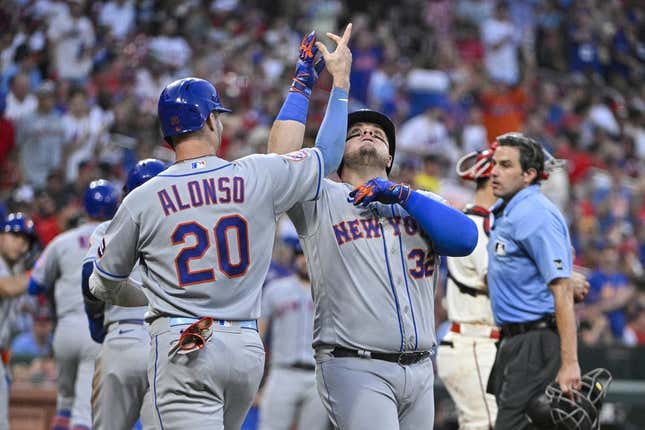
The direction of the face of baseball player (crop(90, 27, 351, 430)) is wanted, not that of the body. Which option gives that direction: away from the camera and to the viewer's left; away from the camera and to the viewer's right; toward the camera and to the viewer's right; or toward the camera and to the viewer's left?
away from the camera and to the viewer's right

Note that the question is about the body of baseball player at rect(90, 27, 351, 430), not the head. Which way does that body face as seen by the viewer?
away from the camera

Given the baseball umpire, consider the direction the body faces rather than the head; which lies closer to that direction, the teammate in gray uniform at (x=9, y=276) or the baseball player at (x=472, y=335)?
the teammate in gray uniform

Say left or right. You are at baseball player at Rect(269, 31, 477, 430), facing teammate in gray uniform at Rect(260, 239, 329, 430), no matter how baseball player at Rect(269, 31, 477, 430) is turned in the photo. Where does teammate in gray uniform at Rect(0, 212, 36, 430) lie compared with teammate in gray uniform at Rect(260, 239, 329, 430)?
left
